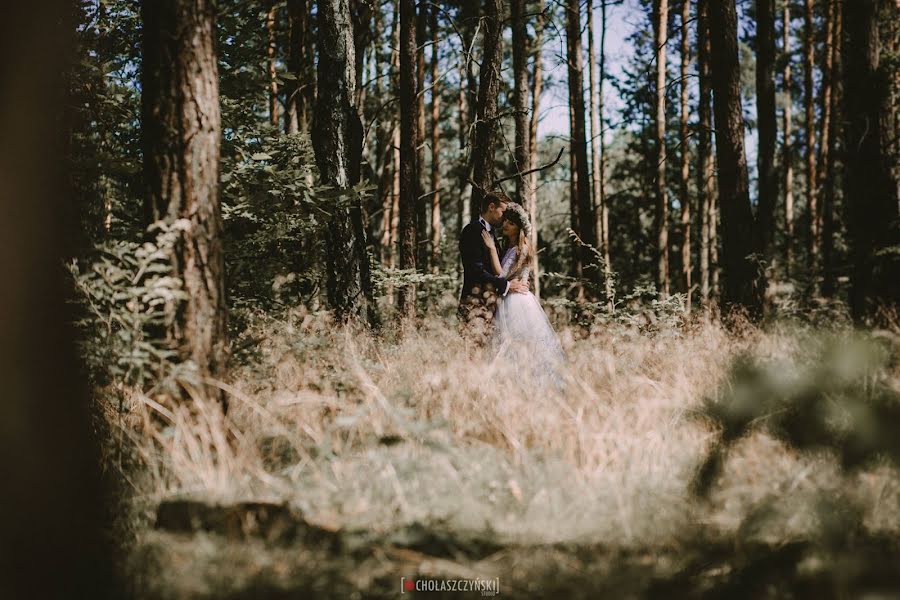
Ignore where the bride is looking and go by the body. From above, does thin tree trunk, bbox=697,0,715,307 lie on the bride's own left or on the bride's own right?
on the bride's own right

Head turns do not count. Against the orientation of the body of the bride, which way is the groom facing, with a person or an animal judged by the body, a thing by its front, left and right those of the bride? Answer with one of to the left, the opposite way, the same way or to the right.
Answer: the opposite way

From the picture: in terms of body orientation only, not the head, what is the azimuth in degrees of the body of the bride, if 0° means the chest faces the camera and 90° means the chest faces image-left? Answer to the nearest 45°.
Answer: approximately 90°

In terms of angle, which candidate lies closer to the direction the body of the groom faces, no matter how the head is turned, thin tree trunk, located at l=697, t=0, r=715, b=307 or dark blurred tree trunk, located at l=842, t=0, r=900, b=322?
the dark blurred tree trunk

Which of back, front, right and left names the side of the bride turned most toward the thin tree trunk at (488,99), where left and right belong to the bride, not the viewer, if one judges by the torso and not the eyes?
right

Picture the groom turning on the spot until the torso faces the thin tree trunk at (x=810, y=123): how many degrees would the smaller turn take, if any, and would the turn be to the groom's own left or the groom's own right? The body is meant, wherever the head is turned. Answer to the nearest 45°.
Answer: approximately 45° to the groom's own left

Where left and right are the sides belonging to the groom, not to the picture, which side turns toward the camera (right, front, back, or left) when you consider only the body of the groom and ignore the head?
right

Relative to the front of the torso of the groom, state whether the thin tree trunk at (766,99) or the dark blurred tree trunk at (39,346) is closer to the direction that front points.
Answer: the thin tree trunk

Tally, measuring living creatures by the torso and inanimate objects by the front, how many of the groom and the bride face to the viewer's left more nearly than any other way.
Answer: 1

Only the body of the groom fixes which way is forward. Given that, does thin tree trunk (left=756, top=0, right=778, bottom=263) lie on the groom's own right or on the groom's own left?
on the groom's own left
